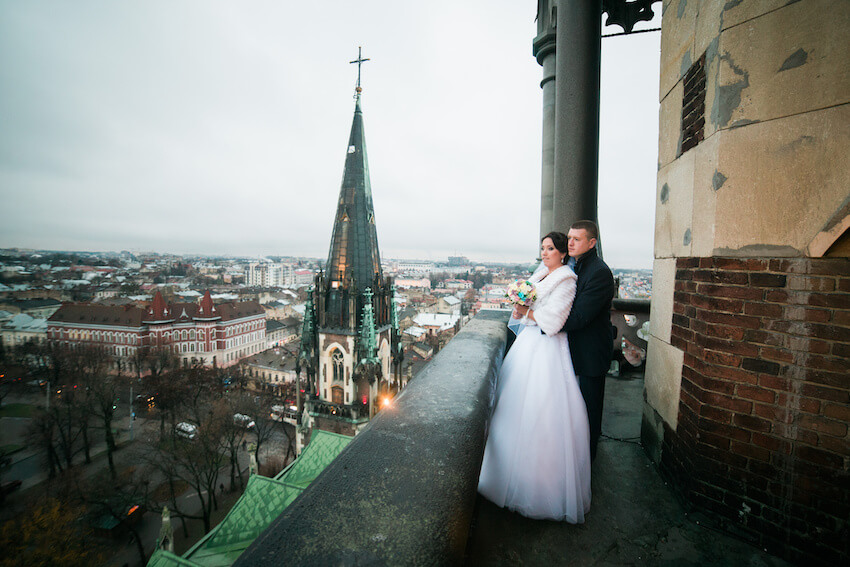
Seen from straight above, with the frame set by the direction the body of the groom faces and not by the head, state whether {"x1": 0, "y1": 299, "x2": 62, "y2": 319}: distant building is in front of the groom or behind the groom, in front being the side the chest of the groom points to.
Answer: in front

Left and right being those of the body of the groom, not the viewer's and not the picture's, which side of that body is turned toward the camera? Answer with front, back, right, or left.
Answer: left

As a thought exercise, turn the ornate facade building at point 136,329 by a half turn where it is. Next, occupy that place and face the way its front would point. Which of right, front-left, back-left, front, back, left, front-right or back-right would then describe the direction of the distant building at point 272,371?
back-right

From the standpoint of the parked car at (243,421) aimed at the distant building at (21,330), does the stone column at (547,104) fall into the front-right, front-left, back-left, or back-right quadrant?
back-left

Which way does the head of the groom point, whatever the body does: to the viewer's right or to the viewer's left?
to the viewer's left

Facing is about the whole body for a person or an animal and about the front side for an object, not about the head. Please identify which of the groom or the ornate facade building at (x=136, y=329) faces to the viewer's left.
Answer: the groom

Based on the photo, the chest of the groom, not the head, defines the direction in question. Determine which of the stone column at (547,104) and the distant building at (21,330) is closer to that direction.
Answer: the distant building

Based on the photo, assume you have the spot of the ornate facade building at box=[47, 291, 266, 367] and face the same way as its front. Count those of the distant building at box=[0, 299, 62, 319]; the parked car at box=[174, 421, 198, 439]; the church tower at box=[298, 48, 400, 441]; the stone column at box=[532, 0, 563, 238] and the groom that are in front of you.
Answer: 4

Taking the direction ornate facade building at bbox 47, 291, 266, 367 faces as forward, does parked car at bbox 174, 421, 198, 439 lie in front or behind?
in front

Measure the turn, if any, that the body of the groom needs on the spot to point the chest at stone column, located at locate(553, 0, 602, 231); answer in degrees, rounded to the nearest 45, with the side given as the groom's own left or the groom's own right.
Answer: approximately 90° to the groom's own right

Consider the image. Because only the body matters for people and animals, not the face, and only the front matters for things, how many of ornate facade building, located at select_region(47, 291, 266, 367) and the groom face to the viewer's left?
1

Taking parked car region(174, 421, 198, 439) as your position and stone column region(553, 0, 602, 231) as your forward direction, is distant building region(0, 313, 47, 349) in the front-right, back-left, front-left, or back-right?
back-right

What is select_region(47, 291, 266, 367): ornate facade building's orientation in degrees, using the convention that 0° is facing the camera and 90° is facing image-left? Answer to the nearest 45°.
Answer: approximately 0°

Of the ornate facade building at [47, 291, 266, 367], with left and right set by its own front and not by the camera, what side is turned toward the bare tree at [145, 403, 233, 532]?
front

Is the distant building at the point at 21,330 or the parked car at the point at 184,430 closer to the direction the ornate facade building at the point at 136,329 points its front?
the parked car
